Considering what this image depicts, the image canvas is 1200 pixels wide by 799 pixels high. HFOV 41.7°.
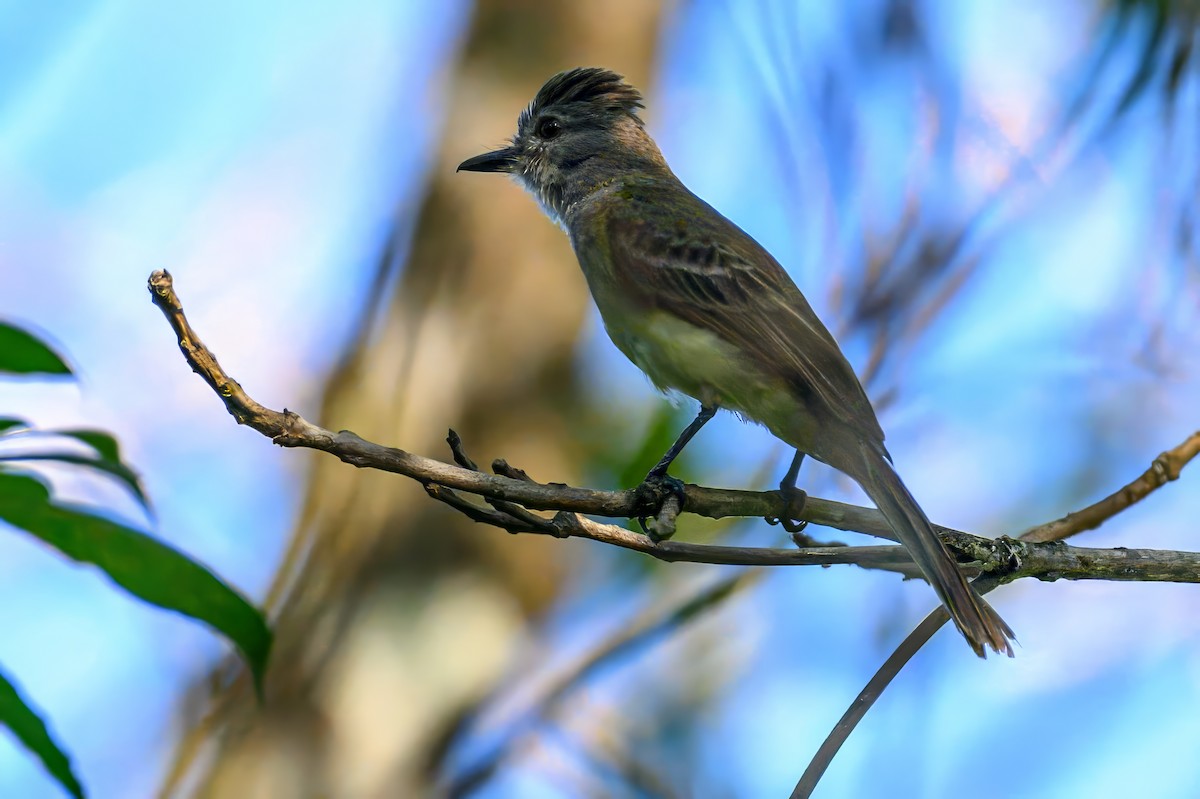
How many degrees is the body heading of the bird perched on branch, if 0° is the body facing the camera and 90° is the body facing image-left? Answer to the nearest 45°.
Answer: approximately 90°
